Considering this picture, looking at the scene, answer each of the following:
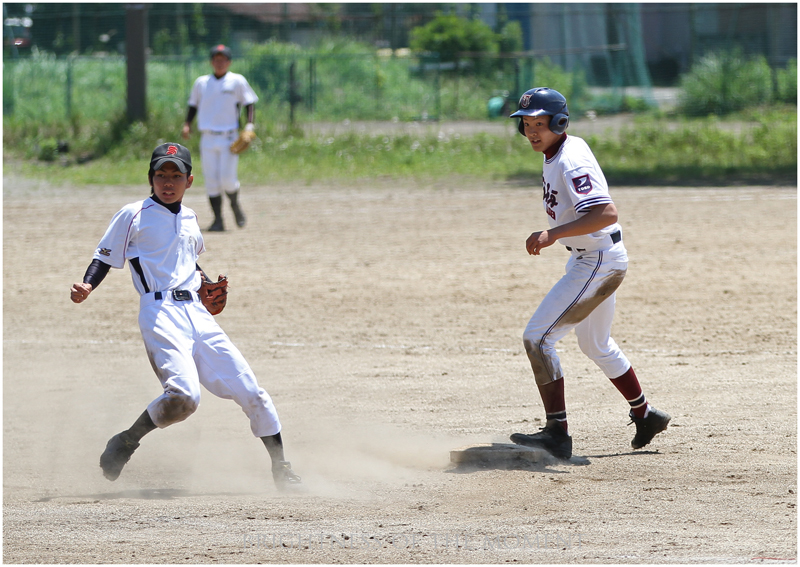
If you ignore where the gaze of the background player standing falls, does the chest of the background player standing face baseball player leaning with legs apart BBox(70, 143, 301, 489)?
yes

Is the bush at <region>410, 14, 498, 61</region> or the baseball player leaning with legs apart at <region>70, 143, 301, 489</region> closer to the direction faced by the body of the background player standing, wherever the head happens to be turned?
the baseball player leaning with legs apart

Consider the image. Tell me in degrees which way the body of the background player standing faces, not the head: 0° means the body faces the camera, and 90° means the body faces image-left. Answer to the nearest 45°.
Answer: approximately 0°

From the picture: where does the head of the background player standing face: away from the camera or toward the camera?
toward the camera

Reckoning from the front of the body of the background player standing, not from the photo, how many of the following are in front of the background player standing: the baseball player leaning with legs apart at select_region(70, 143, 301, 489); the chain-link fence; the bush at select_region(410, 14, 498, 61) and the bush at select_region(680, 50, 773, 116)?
1

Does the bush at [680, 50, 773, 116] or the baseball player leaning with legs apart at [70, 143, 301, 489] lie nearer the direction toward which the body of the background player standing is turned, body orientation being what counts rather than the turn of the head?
the baseball player leaning with legs apart

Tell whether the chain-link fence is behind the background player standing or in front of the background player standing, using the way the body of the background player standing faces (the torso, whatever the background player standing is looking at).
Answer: behind

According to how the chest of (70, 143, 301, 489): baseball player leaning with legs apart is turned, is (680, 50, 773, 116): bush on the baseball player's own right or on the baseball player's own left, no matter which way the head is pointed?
on the baseball player's own left

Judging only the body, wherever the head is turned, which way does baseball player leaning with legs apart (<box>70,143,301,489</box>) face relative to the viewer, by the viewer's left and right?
facing the viewer and to the right of the viewer

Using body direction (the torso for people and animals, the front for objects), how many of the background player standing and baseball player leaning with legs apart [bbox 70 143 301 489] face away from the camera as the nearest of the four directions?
0

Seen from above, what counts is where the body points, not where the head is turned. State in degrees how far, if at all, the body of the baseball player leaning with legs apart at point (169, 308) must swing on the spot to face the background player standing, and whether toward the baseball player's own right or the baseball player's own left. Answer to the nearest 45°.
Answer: approximately 135° to the baseball player's own left

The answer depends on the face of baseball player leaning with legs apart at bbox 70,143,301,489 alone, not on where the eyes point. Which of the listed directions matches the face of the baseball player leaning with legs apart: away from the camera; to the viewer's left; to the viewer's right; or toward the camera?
toward the camera
